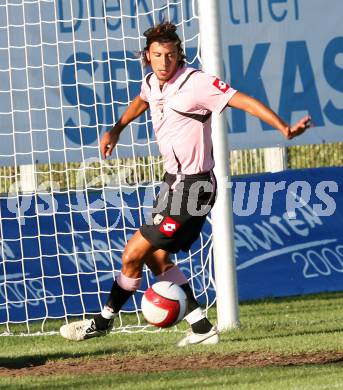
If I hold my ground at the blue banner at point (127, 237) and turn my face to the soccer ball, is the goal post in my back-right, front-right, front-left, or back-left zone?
front-left

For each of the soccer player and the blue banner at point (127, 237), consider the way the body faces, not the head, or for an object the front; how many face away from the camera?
0

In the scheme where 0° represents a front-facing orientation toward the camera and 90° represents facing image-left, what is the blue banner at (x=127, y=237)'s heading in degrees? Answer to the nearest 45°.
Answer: approximately 0°

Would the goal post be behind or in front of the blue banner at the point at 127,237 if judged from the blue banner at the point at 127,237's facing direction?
in front

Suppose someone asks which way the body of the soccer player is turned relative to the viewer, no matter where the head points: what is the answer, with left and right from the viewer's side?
facing the viewer and to the left of the viewer

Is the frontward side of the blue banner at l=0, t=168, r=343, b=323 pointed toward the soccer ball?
yes

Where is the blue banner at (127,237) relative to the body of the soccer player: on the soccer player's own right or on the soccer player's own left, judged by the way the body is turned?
on the soccer player's own right
